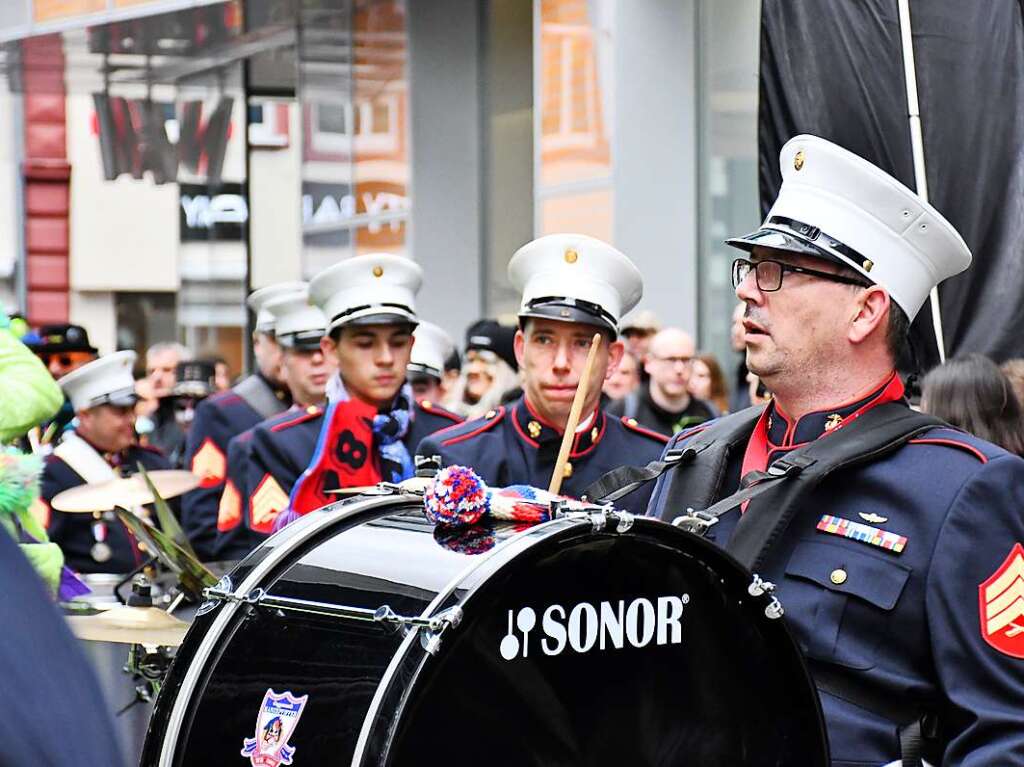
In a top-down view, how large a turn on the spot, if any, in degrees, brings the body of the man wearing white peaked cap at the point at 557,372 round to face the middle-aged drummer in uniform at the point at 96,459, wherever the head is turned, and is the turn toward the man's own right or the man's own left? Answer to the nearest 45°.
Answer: approximately 135° to the man's own right

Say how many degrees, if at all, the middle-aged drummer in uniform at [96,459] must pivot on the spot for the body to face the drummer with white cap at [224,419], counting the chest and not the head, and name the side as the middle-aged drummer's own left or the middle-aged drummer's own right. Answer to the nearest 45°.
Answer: approximately 90° to the middle-aged drummer's own left

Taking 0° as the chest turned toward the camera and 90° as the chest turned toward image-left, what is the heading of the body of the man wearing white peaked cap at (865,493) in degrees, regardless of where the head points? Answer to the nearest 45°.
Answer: approximately 45°

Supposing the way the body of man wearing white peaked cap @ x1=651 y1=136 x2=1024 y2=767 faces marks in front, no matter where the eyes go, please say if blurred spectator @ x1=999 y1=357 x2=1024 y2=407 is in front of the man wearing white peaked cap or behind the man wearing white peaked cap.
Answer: behind

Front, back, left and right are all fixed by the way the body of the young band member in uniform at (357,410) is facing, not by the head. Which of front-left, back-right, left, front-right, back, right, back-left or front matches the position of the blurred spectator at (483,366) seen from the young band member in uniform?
back-left

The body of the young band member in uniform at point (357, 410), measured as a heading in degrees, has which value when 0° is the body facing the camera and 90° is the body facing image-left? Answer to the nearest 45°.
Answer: approximately 315°

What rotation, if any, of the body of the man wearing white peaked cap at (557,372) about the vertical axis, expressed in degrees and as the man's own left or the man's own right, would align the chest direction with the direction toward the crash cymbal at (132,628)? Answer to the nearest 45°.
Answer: approximately 45° to the man's own right

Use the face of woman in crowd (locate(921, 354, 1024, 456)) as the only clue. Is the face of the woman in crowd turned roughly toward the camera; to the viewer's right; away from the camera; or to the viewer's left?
away from the camera

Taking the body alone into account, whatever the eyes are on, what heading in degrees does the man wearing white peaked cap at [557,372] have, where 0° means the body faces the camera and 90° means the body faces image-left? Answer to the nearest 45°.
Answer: approximately 0°
